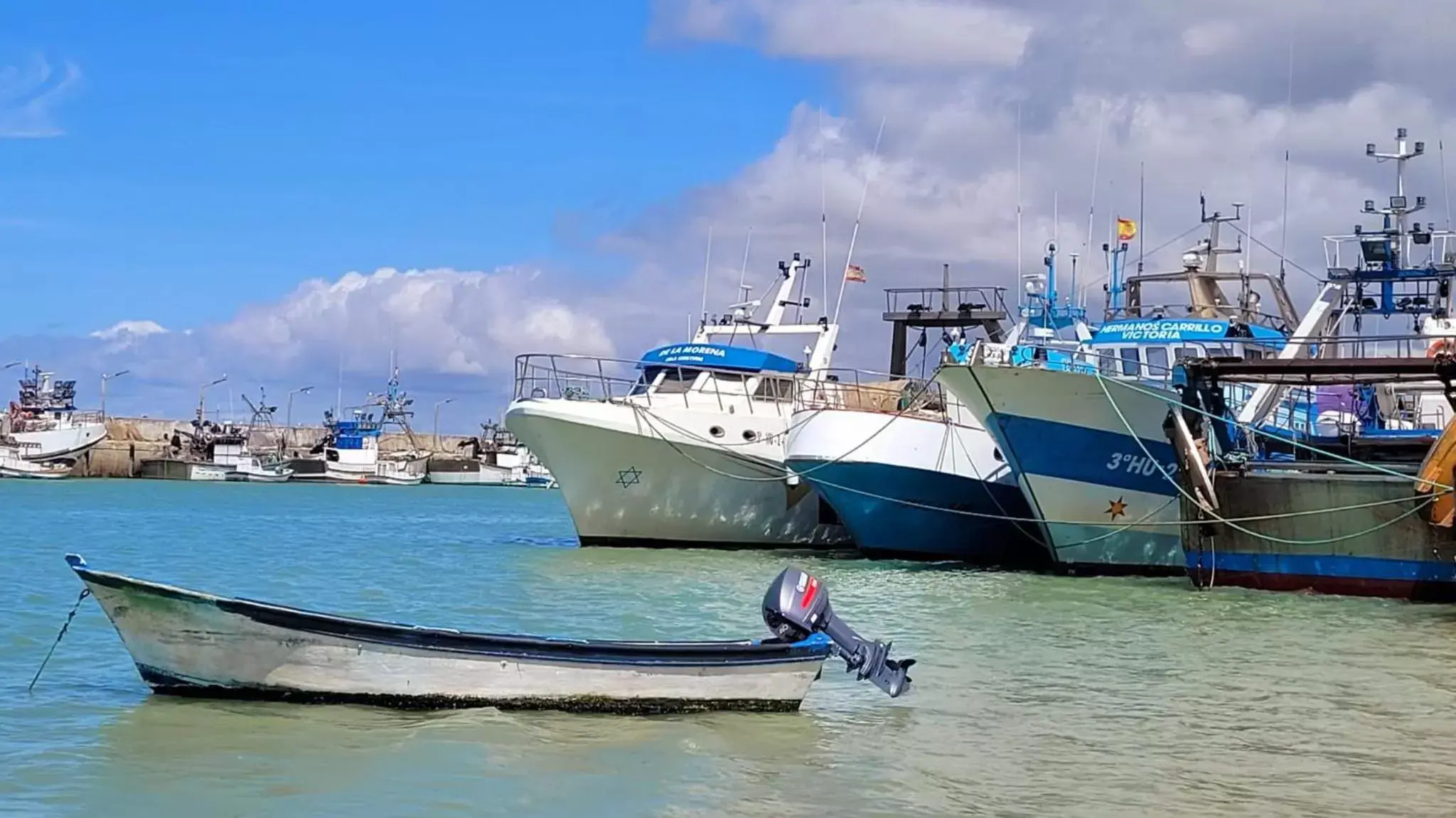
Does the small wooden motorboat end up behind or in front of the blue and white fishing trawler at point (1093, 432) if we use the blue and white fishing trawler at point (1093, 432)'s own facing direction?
in front

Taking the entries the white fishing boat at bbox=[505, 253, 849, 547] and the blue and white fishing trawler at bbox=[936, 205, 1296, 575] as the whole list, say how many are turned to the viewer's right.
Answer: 0

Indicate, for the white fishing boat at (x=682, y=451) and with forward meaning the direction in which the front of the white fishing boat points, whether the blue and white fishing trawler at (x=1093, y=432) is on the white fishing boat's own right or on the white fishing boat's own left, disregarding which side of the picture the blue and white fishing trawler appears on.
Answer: on the white fishing boat's own left

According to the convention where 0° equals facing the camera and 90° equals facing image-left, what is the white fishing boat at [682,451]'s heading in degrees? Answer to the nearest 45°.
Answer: approximately 45°

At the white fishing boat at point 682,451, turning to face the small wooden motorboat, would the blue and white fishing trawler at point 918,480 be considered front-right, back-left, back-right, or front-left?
front-left

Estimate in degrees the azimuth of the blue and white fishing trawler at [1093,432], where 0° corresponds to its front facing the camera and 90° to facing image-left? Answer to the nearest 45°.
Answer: approximately 45°

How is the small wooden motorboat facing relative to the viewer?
to the viewer's left

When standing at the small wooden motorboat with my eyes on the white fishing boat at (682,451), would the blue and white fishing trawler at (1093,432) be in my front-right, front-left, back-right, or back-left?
front-right

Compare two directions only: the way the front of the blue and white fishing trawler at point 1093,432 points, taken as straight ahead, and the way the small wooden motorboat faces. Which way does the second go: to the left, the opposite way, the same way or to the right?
the same way

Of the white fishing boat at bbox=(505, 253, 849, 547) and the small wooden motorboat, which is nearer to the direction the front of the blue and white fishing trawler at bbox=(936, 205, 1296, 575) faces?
the small wooden motorboat

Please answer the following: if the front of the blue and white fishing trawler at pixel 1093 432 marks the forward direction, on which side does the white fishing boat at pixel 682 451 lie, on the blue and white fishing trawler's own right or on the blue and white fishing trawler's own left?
on the blue and white fishing trawler's own right

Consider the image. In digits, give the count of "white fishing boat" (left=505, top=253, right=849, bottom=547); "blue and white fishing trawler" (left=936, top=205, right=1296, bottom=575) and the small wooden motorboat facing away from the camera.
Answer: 0

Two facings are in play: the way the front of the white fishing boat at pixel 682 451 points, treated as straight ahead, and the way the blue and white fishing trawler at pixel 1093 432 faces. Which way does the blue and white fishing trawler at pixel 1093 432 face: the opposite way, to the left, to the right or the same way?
the same way

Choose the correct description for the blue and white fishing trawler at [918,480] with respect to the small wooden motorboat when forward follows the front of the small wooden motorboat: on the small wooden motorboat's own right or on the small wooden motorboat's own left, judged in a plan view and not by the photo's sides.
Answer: on the small wooden motorboat's own right

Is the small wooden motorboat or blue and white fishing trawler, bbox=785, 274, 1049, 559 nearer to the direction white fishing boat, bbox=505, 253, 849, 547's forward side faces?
the small wooden motorboat
